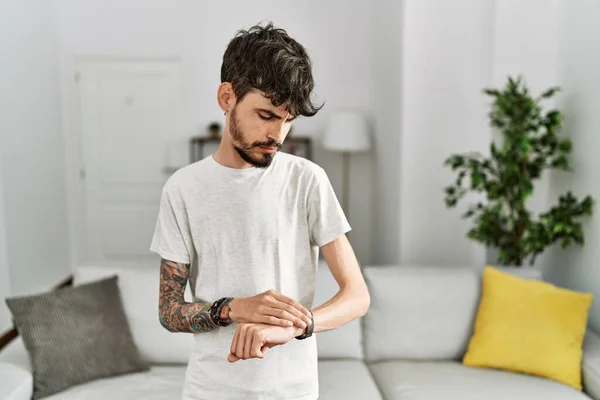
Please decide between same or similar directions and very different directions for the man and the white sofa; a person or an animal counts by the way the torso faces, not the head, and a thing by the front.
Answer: same or similar directions

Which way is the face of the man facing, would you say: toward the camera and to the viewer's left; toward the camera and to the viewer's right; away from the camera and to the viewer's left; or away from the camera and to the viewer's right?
toward the camera and to the viewer's right

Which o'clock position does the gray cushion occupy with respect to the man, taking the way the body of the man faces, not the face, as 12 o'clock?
The gray cushion is roughly at 5 o'clock from the man.

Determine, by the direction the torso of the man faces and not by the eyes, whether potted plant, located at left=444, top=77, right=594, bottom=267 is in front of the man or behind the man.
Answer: behind

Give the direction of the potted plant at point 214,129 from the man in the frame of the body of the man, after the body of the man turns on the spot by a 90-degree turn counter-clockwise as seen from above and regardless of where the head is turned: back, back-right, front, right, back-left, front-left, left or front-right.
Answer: left

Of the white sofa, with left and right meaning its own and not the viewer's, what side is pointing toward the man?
front

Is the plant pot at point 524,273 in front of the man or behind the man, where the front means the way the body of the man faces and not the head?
behind

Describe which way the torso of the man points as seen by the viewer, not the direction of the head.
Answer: toward the camera

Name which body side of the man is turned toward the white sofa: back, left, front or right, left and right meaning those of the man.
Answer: back

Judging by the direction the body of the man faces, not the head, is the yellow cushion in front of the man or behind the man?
behind

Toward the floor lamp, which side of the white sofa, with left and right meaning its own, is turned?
back

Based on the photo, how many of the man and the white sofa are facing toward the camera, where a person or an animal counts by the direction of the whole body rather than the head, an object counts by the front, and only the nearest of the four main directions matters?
2

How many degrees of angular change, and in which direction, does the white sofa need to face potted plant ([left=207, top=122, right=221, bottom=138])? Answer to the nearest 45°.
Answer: approximately 180°

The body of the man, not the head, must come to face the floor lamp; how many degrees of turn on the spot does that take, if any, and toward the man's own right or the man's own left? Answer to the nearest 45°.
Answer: approximately 180°
